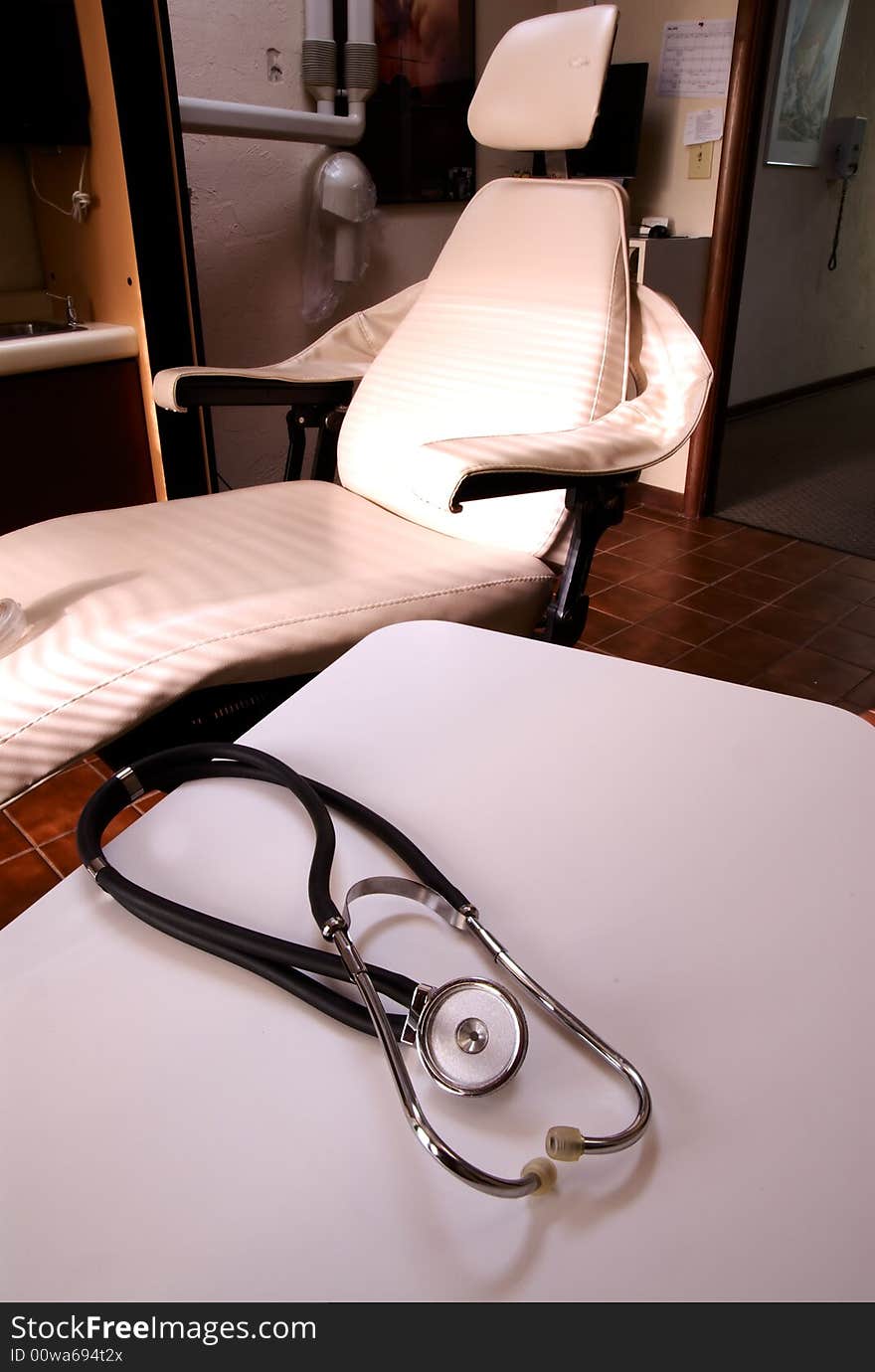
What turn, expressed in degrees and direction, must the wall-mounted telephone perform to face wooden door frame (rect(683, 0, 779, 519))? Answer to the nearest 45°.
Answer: approximately 45° to its right

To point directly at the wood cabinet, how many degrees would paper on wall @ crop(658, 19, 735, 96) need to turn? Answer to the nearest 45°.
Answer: approximately 45° to its right

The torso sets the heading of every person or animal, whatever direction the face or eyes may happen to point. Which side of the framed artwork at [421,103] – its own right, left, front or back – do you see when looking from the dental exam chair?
front

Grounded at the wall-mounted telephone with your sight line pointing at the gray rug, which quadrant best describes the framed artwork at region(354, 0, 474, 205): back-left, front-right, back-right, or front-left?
front-right

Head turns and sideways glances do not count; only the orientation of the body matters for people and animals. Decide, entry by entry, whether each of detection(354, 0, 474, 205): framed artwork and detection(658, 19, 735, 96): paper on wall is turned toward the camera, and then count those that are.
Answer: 2

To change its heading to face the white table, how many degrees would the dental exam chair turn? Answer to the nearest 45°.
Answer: approximately 45° to its left

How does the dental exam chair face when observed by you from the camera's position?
facing the viewer and to the left of the viewer

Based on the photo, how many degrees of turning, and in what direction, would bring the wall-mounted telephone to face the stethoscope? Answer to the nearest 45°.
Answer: approximately 45° to its right

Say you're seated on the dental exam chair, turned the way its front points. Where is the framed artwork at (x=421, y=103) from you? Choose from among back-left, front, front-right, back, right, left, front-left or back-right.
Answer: back-right

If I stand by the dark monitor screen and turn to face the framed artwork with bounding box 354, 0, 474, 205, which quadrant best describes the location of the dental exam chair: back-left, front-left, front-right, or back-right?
front-left

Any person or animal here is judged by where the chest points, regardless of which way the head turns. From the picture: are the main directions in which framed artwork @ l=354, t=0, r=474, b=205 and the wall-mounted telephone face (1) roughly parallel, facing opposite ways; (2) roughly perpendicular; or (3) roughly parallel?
roughly parallel

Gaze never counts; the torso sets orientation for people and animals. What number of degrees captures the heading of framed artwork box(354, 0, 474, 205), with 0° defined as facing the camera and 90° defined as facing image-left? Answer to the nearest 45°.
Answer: approximately 0°

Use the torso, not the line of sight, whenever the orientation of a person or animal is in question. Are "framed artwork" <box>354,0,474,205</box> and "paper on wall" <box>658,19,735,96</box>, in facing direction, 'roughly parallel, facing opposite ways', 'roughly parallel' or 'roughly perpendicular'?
roughly parallel

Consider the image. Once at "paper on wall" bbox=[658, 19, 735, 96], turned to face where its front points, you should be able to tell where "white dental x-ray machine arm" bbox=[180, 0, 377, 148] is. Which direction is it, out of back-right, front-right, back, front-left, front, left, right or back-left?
front-right

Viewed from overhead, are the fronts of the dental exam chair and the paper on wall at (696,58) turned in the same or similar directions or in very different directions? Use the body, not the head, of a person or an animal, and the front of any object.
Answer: same or similar directions

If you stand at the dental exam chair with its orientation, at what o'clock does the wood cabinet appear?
The wood cabinet is roughly at 3 o'clock from the dental exam chair.

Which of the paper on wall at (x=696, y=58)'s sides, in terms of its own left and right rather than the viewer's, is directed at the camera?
front
